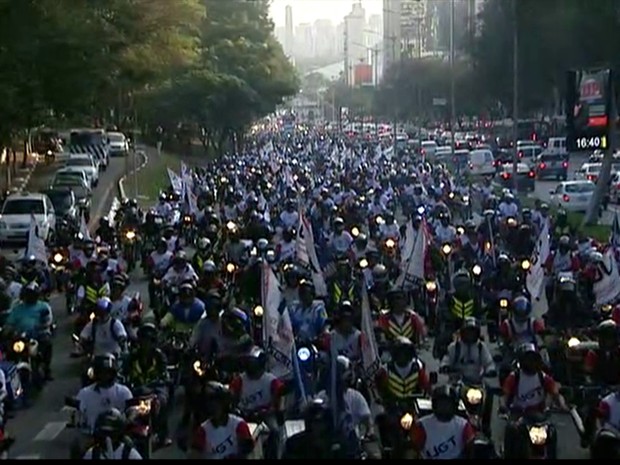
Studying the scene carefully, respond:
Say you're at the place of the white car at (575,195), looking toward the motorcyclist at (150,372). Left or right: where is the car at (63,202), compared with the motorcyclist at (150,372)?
right

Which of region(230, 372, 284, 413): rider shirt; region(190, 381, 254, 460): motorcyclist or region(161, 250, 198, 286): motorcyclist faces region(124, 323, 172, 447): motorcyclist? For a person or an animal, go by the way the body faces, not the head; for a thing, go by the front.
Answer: region(161, 250, 198, 286): motorcyclist

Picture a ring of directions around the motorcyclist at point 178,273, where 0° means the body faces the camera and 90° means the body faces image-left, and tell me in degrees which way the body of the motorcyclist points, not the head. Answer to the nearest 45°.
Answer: approximately 0°

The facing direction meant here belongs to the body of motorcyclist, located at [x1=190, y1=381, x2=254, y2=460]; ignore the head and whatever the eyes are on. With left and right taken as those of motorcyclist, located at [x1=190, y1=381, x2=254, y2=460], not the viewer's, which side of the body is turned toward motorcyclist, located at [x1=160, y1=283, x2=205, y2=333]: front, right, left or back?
back

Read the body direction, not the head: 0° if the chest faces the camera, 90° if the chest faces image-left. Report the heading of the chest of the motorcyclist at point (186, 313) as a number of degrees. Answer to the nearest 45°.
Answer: approximately 0°

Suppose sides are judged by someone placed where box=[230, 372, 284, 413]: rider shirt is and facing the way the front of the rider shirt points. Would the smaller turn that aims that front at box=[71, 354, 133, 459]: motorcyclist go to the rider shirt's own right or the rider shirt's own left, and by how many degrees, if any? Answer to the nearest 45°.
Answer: approximately 90° to the rider shirt's own right

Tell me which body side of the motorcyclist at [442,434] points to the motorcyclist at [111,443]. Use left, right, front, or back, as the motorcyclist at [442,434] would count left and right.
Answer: right

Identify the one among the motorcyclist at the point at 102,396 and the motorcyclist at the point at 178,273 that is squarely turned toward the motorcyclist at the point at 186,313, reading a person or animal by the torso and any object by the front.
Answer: the motorcyclist at the point at 178,273

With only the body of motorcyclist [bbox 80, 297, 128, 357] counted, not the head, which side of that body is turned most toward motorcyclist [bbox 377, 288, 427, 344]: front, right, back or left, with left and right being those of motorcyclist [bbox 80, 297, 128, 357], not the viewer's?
left

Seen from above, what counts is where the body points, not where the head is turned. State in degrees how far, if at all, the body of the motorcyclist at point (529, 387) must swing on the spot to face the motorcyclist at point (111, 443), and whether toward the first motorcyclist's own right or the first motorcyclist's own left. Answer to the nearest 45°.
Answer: approximately 45° to the first motorcyclist's own right
